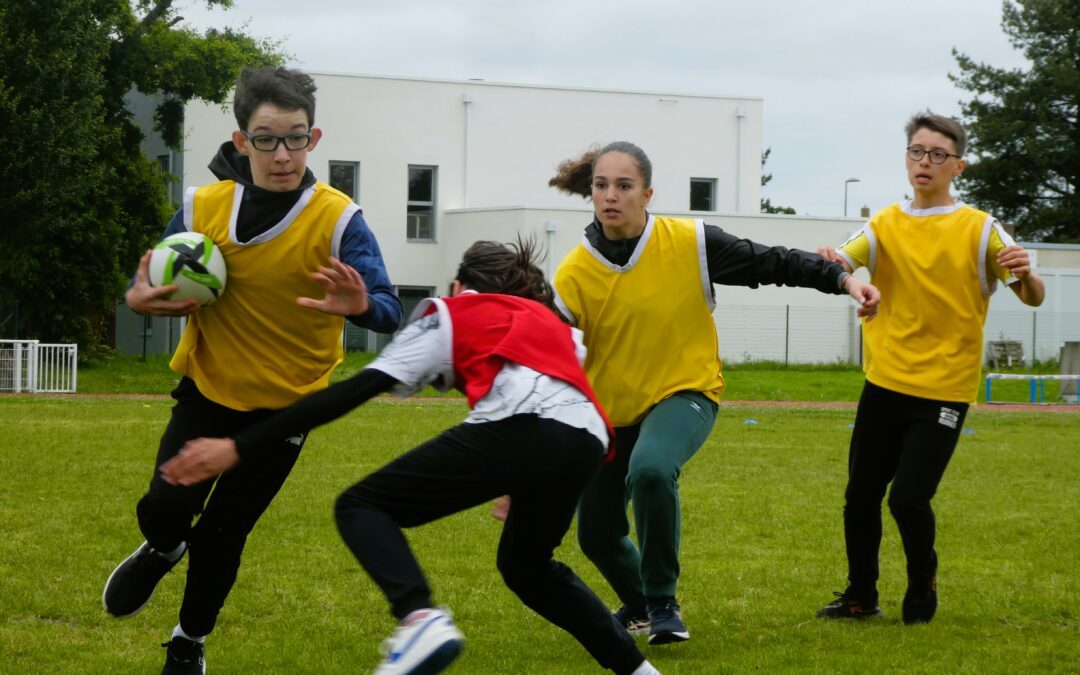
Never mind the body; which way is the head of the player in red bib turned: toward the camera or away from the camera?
away from the camera

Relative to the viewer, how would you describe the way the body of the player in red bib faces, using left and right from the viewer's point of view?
facing away from the viewer and to the left of the viewer

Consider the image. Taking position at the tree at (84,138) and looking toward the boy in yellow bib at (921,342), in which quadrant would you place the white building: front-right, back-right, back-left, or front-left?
back-left

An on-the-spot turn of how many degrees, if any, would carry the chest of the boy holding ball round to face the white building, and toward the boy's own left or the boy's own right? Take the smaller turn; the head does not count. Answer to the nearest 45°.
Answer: approximately 180°

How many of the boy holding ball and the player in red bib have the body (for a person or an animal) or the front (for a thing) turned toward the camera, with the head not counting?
1

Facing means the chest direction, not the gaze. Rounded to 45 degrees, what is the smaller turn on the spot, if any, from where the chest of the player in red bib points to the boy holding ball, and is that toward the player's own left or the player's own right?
0° — they already face them

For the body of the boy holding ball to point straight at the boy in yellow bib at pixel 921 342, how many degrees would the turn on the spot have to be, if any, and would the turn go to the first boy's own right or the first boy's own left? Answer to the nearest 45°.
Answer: approximately 90° to the first boy's own left

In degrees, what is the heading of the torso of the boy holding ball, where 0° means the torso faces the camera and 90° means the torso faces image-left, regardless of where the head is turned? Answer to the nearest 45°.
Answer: approximately 0°

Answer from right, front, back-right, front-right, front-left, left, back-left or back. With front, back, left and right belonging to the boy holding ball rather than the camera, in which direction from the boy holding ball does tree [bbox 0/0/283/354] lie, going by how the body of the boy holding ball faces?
back

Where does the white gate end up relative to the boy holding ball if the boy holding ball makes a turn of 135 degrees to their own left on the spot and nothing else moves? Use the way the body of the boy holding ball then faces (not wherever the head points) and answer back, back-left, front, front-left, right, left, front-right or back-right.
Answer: front-left

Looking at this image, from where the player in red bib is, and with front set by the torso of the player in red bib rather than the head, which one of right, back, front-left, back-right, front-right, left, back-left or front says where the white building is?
front-right
